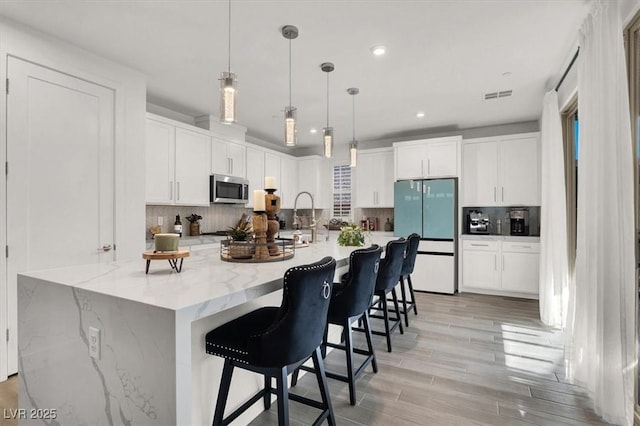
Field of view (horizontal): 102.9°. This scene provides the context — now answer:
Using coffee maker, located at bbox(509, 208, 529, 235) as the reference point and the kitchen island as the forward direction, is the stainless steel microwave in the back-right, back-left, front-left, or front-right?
front-right

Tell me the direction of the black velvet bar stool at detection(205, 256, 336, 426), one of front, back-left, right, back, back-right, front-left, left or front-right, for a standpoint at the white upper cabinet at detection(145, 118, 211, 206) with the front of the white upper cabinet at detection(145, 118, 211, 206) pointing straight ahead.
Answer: front-right

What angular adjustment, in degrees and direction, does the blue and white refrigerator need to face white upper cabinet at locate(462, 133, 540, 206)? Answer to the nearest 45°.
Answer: approximately 90° to its left

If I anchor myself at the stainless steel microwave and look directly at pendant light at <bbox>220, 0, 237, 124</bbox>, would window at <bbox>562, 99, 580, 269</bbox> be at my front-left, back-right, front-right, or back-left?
front-left

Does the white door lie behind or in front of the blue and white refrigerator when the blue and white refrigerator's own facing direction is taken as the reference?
in front

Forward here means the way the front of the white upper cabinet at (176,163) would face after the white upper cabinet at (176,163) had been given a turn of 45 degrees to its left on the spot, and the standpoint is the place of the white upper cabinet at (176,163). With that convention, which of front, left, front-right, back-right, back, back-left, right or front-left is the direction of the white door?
back-right

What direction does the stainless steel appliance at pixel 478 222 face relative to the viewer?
toward the camera

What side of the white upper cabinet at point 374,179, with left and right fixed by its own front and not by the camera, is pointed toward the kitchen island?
front

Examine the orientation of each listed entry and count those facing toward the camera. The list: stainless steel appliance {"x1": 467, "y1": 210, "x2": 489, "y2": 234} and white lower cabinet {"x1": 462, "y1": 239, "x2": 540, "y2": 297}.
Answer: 2

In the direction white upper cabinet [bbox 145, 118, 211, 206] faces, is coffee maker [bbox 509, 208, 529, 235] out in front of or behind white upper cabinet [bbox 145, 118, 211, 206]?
in front

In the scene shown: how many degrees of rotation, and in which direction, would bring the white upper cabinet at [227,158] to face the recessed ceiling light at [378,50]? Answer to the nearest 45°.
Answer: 0° — it already faces it

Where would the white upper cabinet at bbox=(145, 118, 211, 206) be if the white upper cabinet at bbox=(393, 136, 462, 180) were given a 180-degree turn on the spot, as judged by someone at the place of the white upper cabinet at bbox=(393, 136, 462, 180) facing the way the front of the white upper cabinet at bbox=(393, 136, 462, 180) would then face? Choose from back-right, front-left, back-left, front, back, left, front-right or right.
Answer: back-left

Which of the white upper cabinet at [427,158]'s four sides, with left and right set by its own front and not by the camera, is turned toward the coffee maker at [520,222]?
left

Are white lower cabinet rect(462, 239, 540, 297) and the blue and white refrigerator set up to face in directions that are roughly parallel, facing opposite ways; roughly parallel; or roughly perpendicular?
roughly parallel

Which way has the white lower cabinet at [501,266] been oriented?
toward the camera

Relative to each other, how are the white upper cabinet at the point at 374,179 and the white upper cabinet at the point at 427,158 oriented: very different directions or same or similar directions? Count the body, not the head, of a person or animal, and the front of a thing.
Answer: same or similar directions

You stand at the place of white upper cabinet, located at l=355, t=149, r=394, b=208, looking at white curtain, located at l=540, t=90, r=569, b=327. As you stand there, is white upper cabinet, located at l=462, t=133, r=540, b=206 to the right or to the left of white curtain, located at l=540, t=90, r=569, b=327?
left

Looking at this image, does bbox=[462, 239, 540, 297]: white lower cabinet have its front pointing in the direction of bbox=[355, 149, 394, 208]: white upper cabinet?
no
